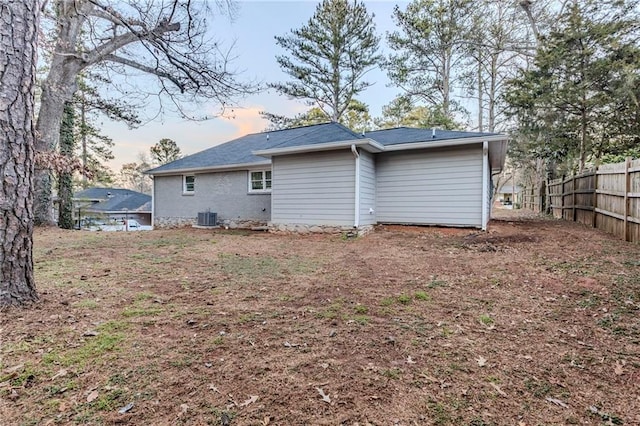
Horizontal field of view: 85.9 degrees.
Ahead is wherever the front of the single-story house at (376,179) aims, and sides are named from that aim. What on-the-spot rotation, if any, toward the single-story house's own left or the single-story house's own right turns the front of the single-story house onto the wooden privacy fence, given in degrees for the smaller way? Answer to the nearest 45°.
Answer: approximately 90° to the single-story house's own right

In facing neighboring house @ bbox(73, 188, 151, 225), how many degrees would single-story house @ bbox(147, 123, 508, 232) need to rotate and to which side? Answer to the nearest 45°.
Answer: approximately 45° to its left

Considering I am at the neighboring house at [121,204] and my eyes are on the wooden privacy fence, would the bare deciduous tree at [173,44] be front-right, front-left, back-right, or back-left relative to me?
front-right

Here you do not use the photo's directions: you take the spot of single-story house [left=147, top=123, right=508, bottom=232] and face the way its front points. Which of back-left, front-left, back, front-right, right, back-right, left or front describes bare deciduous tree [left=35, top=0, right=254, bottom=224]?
back-left

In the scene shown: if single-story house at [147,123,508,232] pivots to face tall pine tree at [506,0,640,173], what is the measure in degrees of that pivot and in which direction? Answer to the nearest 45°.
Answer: approximately 90° to its right

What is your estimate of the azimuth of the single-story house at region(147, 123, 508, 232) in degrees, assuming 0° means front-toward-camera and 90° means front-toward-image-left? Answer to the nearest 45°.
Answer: approximately 180°

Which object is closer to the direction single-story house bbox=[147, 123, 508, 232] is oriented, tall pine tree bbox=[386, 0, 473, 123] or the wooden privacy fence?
the tall pine tree

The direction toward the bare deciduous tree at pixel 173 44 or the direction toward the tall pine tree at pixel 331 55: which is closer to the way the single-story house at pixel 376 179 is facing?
the tall pine tree

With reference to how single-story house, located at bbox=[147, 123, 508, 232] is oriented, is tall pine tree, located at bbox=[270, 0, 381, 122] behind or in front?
in front
